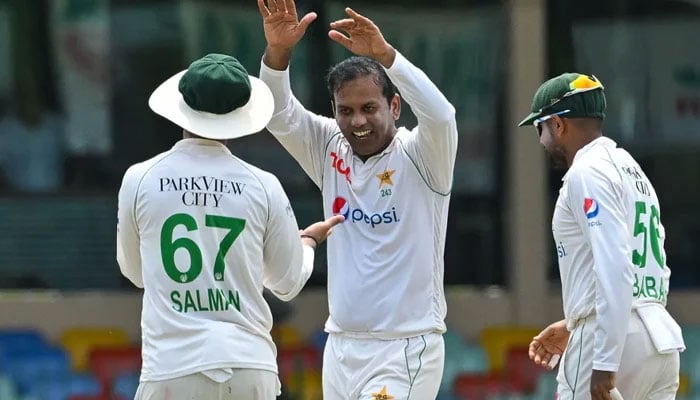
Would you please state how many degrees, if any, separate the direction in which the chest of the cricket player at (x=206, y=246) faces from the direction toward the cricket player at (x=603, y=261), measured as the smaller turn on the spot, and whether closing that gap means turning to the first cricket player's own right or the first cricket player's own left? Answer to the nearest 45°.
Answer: approximately 90° to the first cricket player's own right

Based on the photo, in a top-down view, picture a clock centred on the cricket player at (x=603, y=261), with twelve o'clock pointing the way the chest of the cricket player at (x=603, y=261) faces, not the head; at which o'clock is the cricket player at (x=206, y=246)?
the cricket player at (x=206, y=246) is roughly at 11 o'clock from the cricket player at (x=603, y=261).

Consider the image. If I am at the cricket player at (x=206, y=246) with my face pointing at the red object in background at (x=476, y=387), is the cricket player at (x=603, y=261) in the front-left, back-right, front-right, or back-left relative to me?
front-right

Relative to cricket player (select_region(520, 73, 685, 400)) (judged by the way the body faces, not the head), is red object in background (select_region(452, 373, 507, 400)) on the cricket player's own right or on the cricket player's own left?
on the cricket player's own right

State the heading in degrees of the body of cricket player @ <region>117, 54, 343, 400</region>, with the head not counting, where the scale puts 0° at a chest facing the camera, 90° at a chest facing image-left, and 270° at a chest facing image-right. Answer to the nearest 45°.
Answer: approximately 180°

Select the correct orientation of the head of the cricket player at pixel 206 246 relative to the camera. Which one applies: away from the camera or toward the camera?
away from the camera

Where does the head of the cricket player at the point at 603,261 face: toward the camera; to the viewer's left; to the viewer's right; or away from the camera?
to the viewer's left

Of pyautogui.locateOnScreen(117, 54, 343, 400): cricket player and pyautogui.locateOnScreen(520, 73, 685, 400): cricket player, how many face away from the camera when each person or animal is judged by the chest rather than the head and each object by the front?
1

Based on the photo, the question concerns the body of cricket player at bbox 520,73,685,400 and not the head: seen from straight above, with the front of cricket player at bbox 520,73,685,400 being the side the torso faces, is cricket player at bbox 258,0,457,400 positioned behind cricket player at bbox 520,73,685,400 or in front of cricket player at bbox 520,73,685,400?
in front

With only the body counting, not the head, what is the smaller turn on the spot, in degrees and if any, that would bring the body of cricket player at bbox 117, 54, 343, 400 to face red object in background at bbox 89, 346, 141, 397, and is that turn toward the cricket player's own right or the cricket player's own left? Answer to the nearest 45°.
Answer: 0° — they already face it

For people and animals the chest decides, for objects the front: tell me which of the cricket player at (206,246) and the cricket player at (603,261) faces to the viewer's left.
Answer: the cricket player at (603,261)

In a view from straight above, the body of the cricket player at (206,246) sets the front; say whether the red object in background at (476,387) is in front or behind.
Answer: in front

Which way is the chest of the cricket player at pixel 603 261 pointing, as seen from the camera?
to the viewer's left
